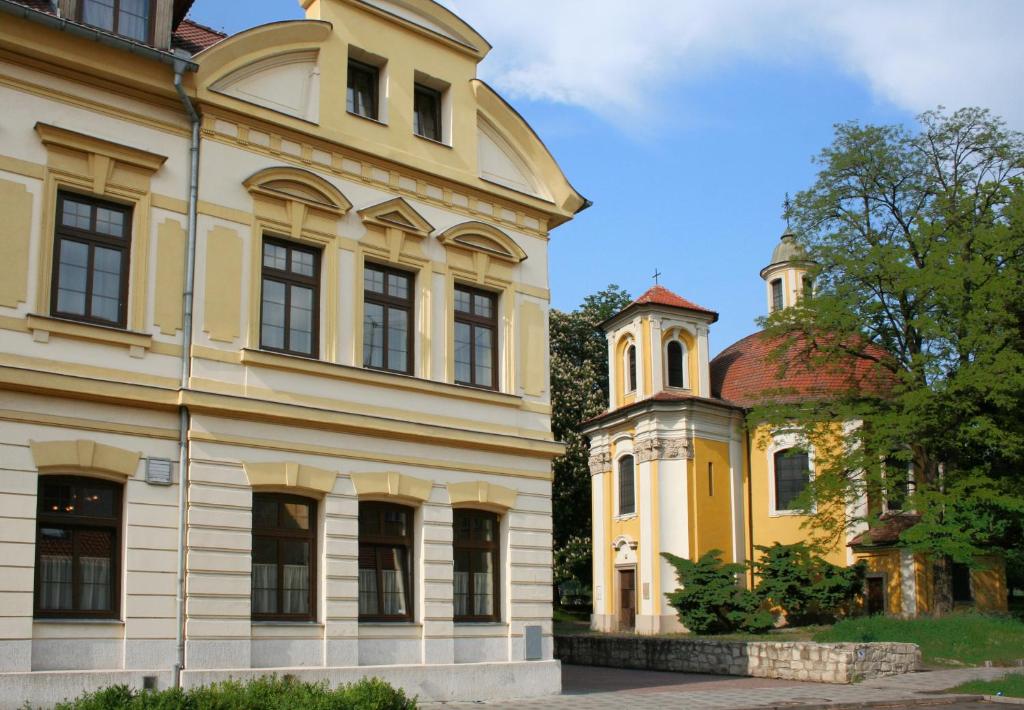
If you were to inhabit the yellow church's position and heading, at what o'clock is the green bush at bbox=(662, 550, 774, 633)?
The green bush is roughly at 10 o'clock from the yellow church.

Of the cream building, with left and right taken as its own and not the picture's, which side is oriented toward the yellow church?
left

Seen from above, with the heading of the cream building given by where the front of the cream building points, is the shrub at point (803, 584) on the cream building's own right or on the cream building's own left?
on the cream building's own left

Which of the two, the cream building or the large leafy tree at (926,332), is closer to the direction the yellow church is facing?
the cream building

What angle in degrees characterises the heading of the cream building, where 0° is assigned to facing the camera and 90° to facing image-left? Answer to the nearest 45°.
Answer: approximately 315°

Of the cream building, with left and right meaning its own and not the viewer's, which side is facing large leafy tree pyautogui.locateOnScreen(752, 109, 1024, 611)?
left

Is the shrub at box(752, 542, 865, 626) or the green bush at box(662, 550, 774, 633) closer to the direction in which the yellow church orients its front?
the green bush

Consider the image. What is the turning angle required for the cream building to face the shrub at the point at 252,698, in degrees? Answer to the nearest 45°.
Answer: approximately 45° to its right

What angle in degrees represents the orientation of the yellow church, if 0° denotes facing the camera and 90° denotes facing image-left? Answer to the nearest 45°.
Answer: approximately 45°

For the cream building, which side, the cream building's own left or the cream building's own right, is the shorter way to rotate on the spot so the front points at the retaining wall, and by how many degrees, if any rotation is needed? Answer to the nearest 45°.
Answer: approximately 90° to the cream building's own left
